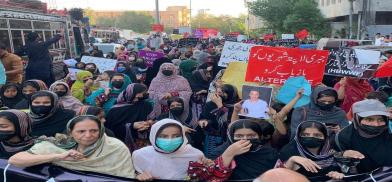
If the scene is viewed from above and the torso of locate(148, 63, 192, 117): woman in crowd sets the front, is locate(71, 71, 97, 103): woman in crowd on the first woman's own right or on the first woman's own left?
on the first woman's own right

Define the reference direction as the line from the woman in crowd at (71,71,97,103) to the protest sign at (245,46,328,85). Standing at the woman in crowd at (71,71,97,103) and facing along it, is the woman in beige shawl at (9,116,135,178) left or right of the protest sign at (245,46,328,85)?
right

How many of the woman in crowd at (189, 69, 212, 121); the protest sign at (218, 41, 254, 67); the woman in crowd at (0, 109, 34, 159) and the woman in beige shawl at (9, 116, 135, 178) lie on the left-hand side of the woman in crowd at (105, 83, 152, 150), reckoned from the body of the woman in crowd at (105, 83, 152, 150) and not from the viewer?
2

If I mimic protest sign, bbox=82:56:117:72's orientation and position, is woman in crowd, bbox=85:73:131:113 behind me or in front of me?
in front

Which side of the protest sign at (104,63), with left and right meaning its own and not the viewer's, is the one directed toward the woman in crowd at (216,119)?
front

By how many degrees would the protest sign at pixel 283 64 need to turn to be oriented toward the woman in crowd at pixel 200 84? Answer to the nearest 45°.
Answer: approximately 135° to its right

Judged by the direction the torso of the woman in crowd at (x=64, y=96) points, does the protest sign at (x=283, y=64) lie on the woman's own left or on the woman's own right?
on the woman's own left

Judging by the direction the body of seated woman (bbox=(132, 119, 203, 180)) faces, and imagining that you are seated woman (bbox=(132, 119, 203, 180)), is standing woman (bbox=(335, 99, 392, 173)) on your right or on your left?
on your left

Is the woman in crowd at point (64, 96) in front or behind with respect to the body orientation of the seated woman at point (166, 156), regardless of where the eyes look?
behind

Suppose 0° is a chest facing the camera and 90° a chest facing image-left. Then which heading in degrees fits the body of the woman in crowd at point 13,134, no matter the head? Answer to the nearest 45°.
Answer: approximately 45°

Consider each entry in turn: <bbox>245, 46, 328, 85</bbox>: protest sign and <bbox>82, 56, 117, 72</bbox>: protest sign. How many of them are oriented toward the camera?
2

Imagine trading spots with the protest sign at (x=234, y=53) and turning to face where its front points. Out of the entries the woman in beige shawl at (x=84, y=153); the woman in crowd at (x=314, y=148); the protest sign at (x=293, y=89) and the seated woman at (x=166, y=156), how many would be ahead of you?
4
